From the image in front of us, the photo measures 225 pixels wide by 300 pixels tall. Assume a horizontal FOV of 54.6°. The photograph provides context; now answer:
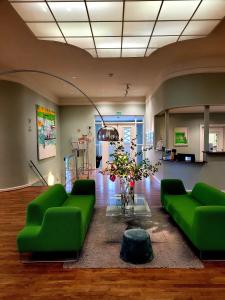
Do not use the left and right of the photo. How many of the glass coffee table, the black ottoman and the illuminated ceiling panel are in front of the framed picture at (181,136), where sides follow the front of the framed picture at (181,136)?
3

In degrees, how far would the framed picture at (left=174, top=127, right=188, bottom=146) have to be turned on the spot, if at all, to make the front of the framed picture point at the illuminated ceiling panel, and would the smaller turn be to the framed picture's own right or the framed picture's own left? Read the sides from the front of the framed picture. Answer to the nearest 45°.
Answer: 0° — it already faces it

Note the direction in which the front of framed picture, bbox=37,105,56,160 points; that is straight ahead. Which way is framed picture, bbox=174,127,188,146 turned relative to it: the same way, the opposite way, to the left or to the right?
to the right

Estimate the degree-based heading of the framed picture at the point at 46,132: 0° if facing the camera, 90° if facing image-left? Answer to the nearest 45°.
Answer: approximately 315°

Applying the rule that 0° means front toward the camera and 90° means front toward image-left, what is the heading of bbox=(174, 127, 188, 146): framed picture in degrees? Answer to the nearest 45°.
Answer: approximately 0°

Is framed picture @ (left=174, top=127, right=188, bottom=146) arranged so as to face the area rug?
yes

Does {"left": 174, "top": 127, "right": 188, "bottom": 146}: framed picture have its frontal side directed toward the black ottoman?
yes

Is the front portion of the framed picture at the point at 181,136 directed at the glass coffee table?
yes

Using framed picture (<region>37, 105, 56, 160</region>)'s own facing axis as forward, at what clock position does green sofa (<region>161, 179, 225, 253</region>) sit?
The green sofa is roughly at 1 o'clock from the framed picture.

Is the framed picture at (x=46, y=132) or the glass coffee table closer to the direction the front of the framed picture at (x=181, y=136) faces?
the glass coffee table
